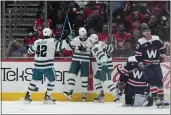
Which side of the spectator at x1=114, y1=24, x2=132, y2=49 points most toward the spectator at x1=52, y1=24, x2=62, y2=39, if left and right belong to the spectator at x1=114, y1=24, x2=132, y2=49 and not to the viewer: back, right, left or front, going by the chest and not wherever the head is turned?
right

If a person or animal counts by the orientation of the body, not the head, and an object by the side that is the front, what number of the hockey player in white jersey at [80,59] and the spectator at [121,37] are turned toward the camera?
2

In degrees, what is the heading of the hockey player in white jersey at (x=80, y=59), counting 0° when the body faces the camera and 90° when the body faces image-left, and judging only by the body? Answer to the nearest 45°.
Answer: approximately 0°

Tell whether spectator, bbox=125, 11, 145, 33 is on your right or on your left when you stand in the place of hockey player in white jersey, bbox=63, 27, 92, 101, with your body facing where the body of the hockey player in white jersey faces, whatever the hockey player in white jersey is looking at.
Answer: on your left
